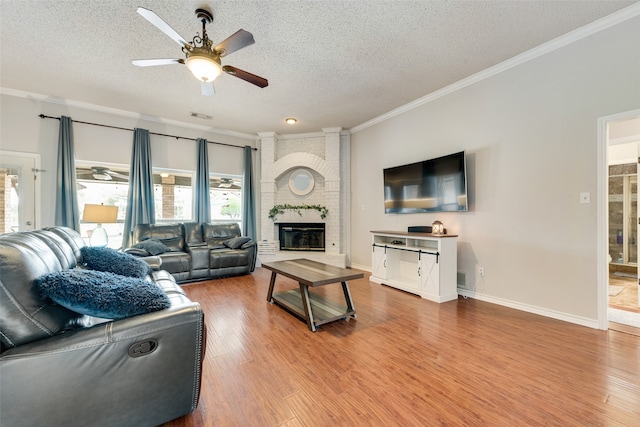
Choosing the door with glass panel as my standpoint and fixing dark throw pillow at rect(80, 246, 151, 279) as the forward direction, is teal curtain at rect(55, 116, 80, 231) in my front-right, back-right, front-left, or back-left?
front-left

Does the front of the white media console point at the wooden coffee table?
yes

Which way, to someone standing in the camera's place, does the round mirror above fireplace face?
facing the viewer

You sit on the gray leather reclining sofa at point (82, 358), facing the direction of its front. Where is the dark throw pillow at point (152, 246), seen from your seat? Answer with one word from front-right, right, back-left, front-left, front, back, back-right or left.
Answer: left

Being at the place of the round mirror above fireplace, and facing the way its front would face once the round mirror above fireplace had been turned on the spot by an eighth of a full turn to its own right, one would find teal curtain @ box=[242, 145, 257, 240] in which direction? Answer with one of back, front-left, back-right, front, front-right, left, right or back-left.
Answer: front-right

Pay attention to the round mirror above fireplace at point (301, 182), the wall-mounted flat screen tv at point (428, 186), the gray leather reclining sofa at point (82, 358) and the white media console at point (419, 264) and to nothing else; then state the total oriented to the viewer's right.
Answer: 1

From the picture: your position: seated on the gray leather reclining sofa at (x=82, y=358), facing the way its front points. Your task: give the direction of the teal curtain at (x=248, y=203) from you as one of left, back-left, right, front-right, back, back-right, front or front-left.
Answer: front-left

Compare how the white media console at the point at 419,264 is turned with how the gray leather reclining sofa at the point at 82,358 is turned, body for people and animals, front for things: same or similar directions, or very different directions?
very different directions

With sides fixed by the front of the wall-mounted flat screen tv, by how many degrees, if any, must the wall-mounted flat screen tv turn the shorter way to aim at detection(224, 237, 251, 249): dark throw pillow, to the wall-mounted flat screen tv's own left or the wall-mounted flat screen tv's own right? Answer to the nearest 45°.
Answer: approximately 45° to the wall-mounted flat screen tv's own right

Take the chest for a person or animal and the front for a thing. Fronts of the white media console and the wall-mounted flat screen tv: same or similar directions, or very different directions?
same or similar directions

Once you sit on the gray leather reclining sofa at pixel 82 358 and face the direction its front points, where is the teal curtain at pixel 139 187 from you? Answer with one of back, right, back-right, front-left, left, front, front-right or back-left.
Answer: left

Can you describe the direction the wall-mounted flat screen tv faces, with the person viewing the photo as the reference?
facing the viewer and to the left of the viewer

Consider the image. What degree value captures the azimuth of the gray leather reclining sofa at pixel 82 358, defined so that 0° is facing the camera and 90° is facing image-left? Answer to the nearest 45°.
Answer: approximately 270°

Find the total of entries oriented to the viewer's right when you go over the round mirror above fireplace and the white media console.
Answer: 0

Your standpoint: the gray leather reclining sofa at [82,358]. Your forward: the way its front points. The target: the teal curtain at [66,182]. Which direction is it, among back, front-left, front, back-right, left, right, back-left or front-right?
left

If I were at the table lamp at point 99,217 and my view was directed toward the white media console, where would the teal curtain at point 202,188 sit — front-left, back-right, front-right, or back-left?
front-left

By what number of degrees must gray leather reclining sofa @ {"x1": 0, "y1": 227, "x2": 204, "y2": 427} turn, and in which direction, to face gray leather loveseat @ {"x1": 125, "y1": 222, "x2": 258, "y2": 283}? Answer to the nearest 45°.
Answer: approximately 45° to its left
